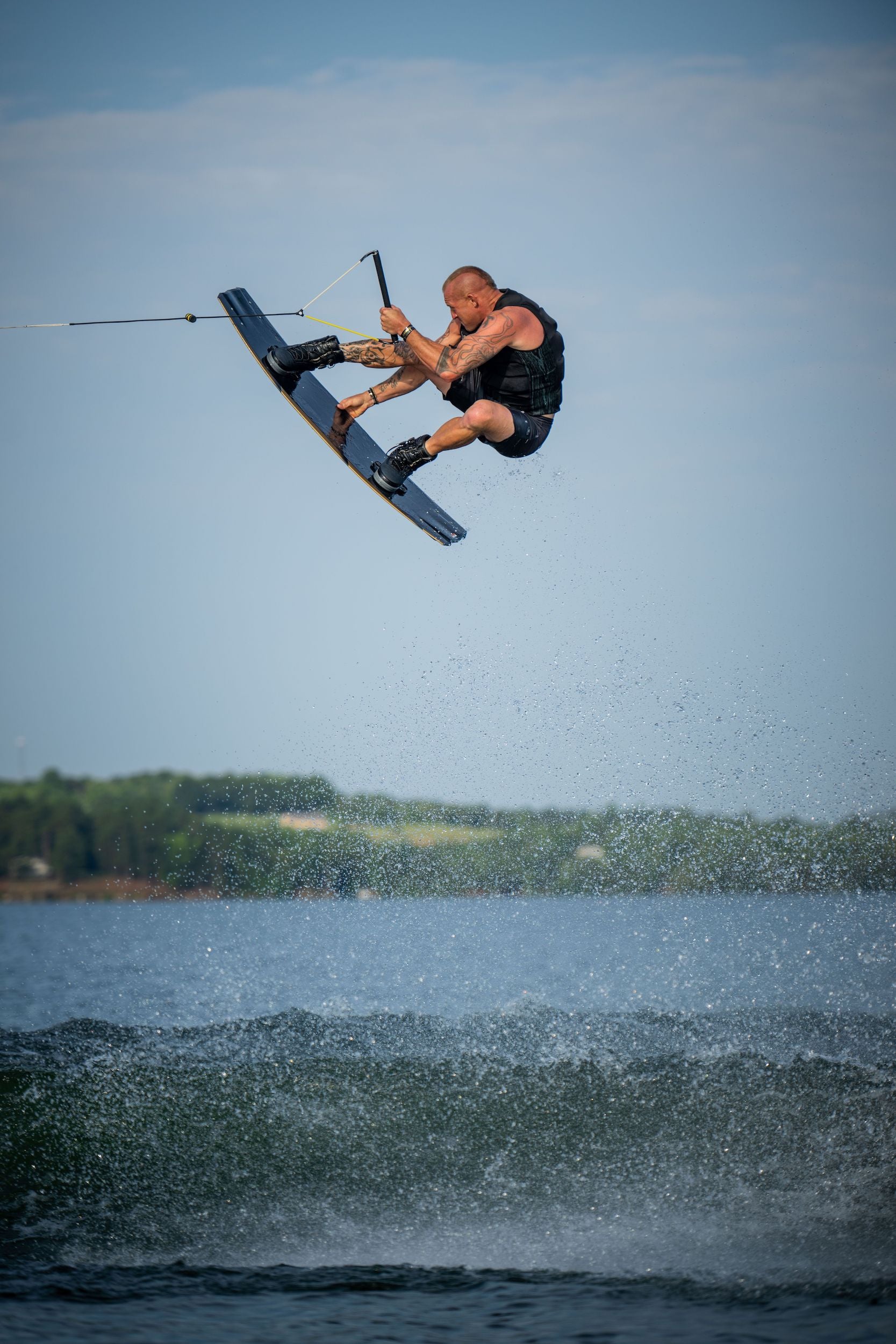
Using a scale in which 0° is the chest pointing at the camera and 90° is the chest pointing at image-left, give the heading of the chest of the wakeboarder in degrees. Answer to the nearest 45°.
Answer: approximately 90°
